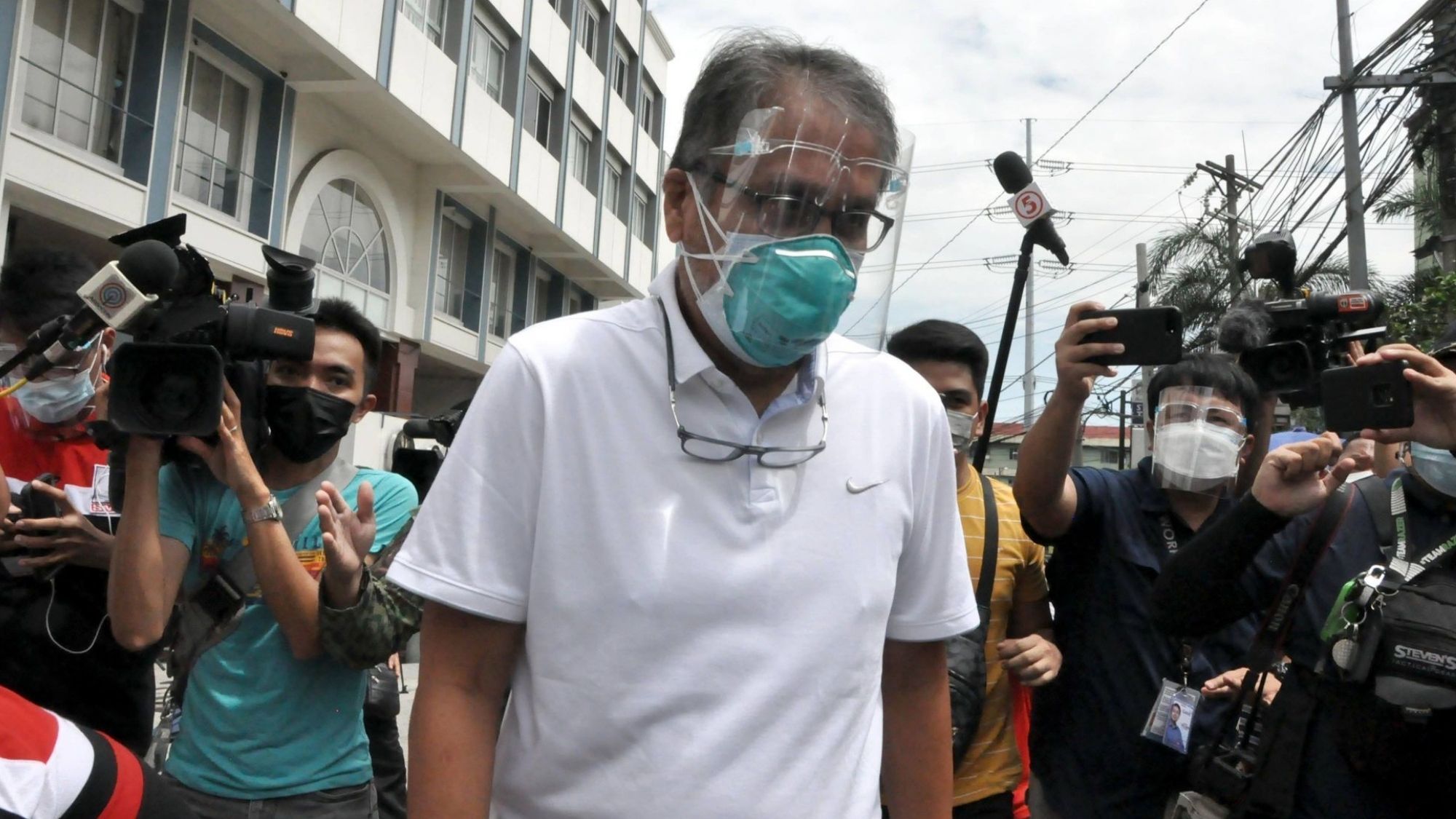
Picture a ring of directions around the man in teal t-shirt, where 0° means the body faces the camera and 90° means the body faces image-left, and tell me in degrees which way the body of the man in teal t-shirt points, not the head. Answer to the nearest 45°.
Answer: approximately 0°

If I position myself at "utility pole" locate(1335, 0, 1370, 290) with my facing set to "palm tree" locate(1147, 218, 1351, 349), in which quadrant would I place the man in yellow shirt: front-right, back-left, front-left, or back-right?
back-left

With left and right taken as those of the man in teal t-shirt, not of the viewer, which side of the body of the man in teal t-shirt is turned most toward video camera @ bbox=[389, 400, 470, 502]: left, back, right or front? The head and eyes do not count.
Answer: back

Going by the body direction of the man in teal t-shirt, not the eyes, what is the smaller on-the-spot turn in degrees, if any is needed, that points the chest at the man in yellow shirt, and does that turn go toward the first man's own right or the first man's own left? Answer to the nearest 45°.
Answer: approximately 90° to the first man's own left
